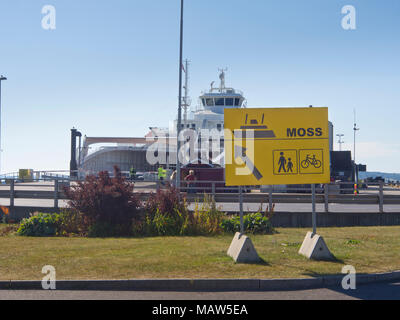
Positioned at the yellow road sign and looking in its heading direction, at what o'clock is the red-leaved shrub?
The red-leaved shrub is roughly at 4 o'clock from the yellow road sign.

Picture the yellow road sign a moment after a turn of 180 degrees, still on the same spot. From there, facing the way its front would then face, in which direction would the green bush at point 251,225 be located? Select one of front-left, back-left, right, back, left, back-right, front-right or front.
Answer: front

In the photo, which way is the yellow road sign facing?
toward the camera

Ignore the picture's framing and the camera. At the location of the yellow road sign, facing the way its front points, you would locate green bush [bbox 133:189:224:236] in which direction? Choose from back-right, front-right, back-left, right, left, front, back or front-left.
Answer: back-right

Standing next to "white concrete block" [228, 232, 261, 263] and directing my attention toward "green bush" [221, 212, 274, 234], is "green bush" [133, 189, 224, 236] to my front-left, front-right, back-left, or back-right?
front-left

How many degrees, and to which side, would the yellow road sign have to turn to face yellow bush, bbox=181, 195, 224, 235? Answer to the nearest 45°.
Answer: approximately 135° to its right

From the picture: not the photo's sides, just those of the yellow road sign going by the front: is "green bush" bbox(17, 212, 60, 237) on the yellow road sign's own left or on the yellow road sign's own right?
on the yellow road sign's own right
